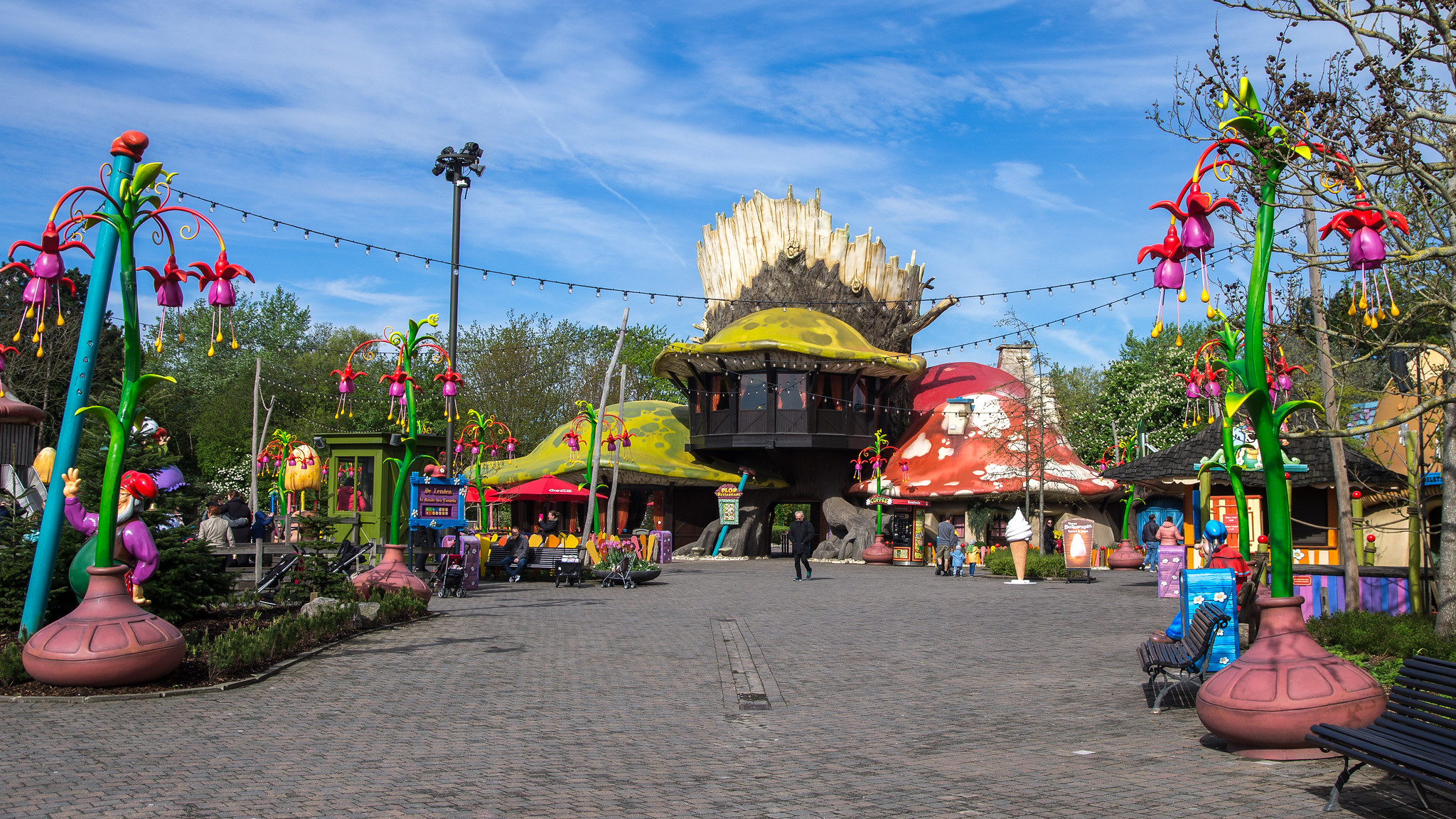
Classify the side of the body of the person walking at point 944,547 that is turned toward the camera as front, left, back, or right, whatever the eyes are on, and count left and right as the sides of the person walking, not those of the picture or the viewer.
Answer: back

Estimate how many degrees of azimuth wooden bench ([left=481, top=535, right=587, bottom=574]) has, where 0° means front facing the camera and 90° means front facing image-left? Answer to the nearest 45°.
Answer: approximately 0°

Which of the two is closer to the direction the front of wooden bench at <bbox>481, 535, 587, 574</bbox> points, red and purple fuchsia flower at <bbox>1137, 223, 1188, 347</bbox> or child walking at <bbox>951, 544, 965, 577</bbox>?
the red and purple fuchsia flower

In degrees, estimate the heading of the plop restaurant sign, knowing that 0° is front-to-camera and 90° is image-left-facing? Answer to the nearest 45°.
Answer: approximately 0°

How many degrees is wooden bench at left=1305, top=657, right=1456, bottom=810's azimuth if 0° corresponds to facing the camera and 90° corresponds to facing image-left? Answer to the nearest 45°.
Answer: approximately 45°

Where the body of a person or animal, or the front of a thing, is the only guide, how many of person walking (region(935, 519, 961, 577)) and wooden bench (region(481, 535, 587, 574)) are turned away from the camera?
1
